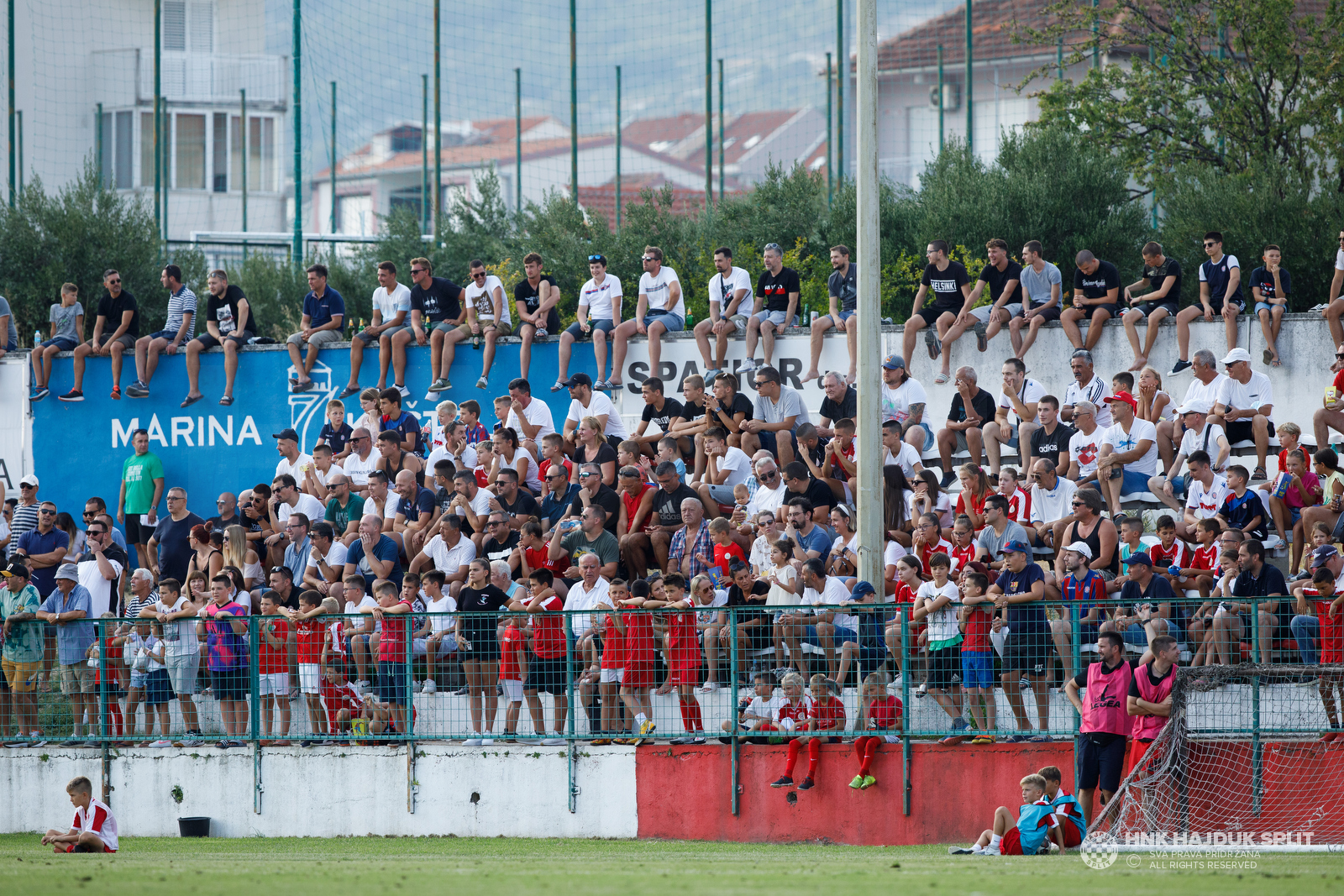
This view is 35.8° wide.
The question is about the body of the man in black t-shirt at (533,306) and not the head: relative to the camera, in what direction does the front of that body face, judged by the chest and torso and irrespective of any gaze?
toward the camera

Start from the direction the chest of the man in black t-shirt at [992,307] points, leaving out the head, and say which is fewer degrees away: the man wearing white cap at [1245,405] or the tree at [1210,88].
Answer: the man wearing white cap

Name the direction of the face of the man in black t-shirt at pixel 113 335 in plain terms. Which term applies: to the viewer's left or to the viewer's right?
to the viewer's right

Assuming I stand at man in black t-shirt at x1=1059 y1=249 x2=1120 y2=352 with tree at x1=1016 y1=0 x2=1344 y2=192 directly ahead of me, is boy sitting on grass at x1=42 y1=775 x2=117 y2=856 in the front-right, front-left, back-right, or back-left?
back-left

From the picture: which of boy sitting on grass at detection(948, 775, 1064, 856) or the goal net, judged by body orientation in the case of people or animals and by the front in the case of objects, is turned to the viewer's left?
the boy sitting on grass

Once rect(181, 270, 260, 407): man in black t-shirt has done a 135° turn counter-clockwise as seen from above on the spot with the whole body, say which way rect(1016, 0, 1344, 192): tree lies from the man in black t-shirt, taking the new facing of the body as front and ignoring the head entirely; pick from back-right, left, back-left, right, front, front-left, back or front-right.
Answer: front

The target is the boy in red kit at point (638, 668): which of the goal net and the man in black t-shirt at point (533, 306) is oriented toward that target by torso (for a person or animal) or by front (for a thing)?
the man in black t-shirt

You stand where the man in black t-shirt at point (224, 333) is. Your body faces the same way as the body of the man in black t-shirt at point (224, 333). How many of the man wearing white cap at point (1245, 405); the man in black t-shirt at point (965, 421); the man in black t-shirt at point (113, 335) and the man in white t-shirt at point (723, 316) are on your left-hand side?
3

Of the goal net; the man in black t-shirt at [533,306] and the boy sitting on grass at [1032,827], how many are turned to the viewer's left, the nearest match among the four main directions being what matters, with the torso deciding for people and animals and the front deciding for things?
1

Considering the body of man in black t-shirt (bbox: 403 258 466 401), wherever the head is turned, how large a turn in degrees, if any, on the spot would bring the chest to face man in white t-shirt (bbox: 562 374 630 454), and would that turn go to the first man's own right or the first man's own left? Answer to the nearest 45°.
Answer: approximately 90° to the first man's own left

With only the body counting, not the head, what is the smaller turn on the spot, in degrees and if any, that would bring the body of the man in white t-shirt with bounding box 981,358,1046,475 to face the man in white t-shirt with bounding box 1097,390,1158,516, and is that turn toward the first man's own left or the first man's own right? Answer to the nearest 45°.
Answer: approximately 90° to the first man's own left

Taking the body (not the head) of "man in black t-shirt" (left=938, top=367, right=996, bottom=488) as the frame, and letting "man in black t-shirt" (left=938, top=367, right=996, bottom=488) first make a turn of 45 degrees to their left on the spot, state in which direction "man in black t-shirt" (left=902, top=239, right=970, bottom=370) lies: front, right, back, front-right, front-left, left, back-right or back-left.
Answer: back

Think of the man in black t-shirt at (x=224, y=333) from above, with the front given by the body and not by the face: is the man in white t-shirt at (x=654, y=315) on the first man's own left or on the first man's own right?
on the first man's own left

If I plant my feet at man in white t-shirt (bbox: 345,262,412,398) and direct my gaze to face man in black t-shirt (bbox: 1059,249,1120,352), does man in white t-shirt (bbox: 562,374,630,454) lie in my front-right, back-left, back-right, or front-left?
front-right

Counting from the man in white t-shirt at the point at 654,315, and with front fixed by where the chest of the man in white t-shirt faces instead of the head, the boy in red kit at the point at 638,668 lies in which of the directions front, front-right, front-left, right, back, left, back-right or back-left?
front-left

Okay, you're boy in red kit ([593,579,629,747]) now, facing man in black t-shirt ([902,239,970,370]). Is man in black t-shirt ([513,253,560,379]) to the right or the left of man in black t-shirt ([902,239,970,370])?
left

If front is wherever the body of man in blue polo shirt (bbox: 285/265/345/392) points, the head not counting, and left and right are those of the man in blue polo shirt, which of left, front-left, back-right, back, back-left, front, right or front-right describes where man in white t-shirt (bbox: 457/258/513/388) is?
left

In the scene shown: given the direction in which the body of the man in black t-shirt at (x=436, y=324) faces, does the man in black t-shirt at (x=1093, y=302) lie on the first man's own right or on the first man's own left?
on the first man's own left
